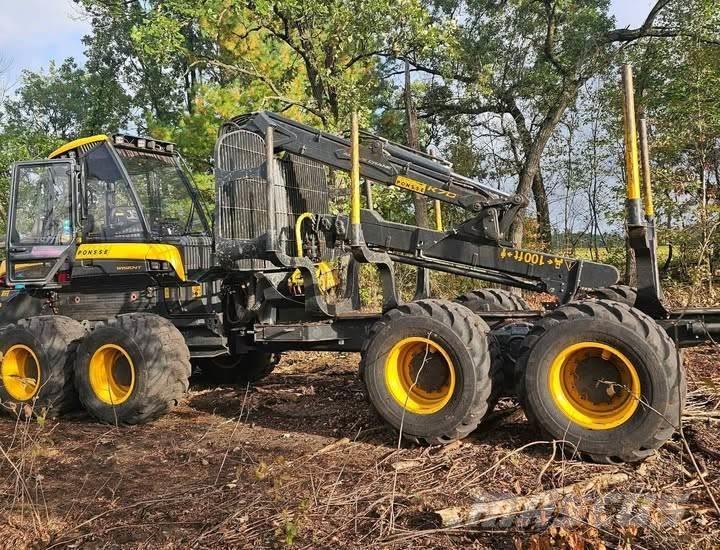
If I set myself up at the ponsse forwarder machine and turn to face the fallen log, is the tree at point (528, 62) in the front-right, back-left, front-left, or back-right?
back-left

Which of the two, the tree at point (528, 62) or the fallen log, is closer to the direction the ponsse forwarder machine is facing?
the tree

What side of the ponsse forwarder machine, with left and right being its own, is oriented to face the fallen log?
left

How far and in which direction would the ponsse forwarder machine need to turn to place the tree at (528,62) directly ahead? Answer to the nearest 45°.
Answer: approximately 90° to its right

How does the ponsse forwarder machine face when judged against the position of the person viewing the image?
facing away from the viewer and to the left of the viewer
